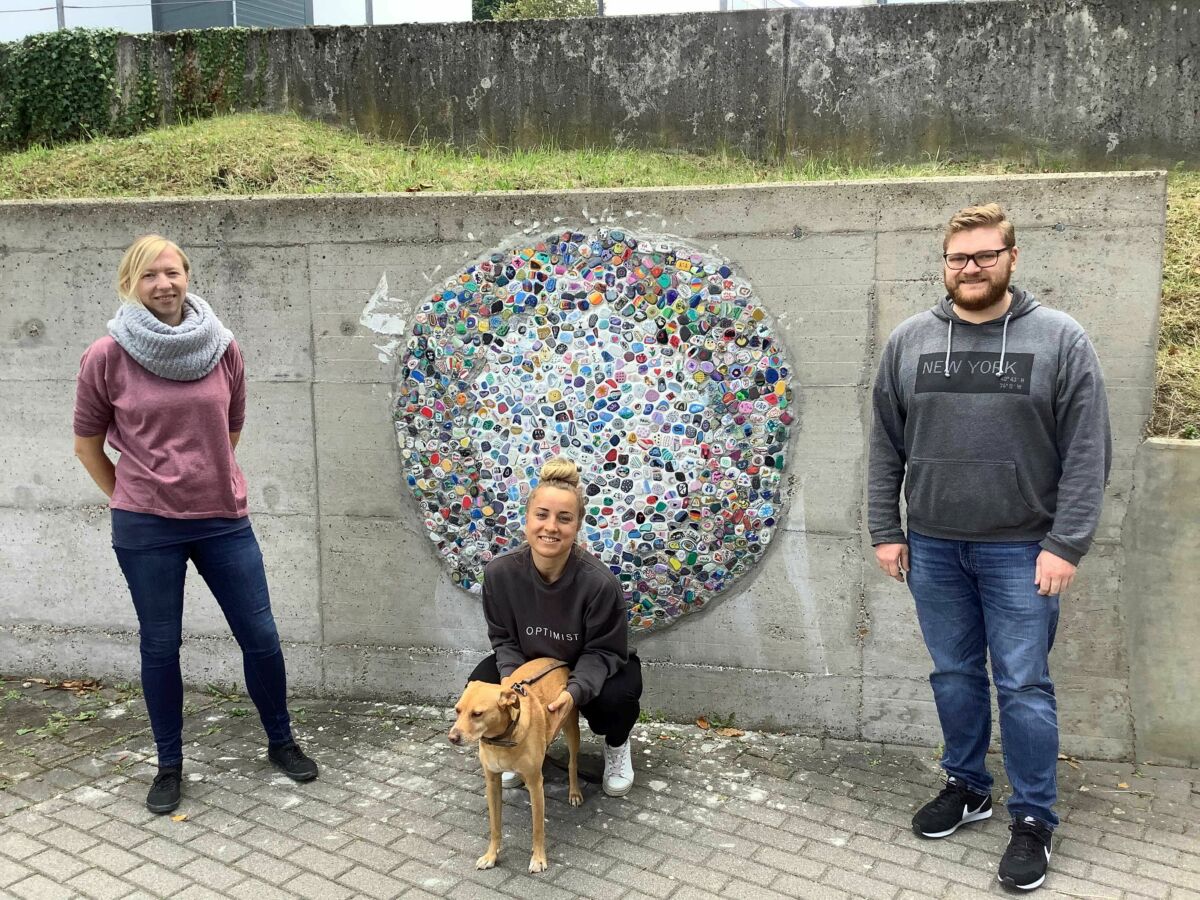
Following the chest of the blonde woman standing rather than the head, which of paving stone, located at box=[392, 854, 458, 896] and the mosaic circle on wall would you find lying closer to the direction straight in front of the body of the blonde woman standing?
the paving stone

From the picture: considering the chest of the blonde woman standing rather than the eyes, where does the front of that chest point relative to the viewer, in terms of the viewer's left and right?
facing the viewer

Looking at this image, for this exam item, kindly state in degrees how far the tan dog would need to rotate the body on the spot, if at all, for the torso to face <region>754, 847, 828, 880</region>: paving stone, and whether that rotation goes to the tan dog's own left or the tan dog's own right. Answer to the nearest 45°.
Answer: approximately 135° to the tan dog's own left

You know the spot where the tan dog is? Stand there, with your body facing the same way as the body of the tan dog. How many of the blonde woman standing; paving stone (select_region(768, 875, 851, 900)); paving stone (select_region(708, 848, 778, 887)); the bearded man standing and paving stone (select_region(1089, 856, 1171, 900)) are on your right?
1

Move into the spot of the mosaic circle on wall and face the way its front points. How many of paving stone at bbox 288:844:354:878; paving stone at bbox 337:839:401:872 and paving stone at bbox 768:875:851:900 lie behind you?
0

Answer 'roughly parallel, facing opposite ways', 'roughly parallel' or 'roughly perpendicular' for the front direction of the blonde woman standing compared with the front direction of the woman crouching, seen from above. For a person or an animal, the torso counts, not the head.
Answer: roughly parallel

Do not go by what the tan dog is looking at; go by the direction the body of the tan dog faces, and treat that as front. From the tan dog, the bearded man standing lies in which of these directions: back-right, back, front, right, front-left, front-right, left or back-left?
back-left

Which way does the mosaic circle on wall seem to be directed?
toward the camera

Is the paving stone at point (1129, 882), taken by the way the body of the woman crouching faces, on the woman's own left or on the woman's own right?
on the woman's own left

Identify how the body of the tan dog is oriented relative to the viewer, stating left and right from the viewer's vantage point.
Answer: facing the viewer and to the left of the viewer

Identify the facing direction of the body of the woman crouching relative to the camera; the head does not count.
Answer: toward the camera

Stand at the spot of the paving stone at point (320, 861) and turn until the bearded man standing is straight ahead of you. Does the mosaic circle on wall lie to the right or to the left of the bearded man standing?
left

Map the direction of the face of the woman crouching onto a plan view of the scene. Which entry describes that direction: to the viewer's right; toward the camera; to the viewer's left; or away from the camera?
toward the camera

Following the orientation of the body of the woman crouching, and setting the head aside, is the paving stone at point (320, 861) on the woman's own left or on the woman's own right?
on the woman's own right
